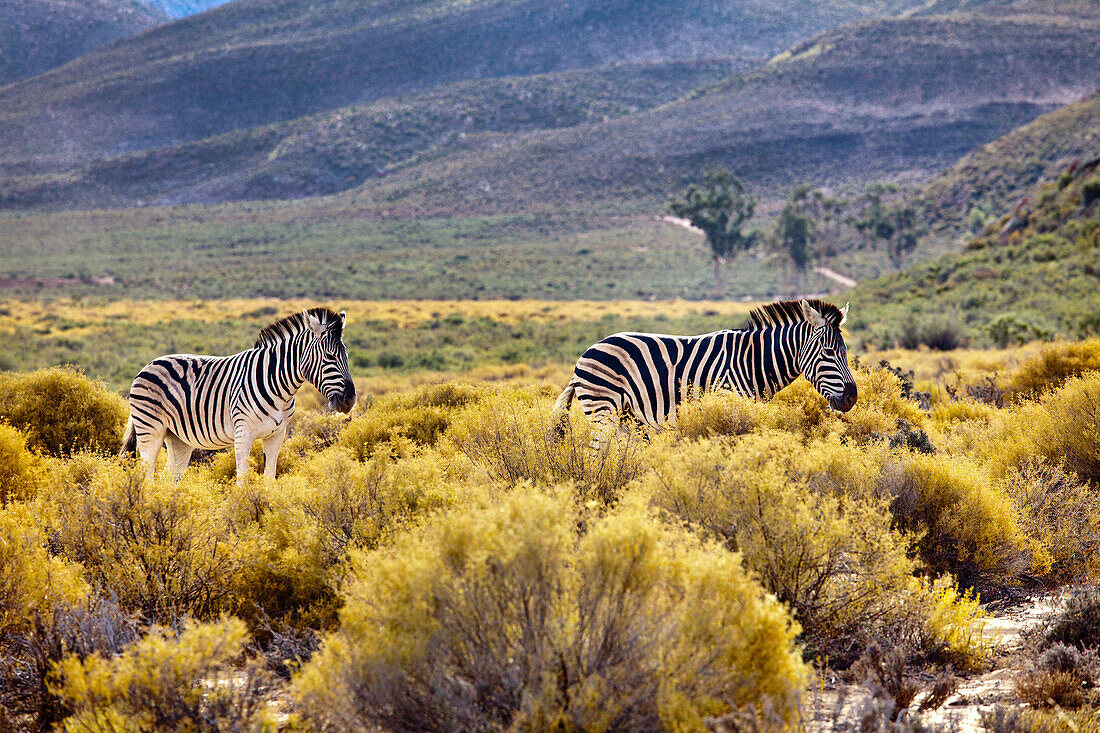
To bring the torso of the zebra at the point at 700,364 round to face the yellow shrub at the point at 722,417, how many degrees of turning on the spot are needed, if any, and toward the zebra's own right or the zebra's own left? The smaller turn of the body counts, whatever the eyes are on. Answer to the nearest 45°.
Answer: approximately 90° to the zebra's own right

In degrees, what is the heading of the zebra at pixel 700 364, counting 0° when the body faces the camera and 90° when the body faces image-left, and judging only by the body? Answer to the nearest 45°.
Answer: approximately 270°

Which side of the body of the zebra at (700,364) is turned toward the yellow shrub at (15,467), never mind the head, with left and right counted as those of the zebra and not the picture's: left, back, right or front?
back

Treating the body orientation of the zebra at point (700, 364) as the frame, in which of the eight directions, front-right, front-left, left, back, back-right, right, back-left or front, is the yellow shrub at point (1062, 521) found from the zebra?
front-right

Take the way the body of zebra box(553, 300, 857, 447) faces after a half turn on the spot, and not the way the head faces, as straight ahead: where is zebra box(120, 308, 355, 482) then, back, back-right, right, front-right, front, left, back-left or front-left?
front

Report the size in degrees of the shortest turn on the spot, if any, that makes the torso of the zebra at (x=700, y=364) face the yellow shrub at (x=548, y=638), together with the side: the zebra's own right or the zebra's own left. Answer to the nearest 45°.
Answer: approximately 90° to the zebra's own right

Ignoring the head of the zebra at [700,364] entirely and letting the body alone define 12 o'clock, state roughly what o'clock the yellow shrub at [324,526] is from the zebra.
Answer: The yellow shrub is roughly at 4 o'clock from the zebra.

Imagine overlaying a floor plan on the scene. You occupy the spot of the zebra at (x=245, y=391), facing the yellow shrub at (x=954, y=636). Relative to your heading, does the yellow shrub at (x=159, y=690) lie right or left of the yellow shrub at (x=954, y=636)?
right

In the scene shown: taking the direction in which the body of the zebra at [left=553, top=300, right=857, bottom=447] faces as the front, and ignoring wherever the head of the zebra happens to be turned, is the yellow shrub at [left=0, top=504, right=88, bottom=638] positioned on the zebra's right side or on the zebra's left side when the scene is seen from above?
on the zebra's right side

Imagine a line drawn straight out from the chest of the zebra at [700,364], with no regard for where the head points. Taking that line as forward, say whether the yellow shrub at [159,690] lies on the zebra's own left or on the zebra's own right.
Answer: on the zebra's own right

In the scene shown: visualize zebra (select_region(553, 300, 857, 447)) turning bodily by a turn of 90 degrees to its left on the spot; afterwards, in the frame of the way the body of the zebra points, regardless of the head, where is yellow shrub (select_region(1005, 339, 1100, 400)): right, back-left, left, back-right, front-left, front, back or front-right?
front-right

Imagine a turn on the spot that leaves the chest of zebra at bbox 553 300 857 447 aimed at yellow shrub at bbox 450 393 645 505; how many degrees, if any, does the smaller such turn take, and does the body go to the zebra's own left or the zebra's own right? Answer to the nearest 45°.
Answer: approximately 90° to the zebra's own right

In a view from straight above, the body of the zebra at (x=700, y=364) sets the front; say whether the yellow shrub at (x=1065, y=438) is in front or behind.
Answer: in front
